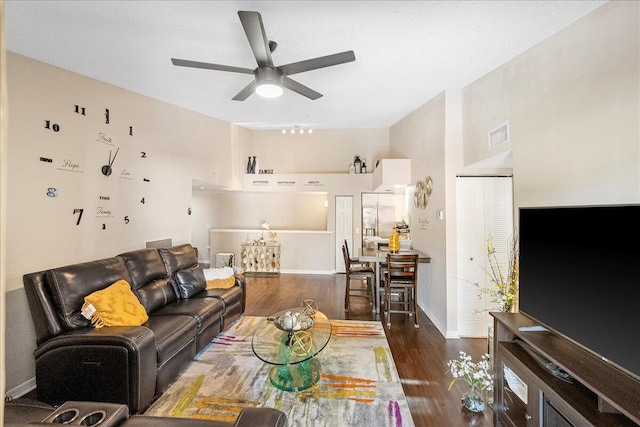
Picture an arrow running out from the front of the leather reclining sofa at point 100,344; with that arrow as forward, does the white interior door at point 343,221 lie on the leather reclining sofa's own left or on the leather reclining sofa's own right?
on the leather reclining sofa's own left

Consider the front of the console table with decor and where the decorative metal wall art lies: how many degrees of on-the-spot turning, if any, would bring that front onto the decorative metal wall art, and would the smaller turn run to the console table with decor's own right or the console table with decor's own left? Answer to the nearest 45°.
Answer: approximately 45° to the console table with decor's own left

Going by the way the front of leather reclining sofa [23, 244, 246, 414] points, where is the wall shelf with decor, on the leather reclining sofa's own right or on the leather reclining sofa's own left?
on the leather reclining sofa's own left

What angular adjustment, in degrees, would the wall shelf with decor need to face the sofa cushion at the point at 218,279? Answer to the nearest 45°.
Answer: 0° — it already faces it

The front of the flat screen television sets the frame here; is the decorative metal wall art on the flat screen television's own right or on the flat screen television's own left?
on the flat screen television's own right

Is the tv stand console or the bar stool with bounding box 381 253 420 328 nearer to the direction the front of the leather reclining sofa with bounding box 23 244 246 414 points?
the tv stand console

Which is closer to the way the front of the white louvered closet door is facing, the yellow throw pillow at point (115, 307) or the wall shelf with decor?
the yellow throw pillow

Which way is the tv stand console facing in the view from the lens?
facing the viewer and to the left of the viewer

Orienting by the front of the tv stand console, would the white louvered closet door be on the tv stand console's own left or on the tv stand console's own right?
on the tv stand console's own right

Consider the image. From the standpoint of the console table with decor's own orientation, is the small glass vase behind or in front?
in front

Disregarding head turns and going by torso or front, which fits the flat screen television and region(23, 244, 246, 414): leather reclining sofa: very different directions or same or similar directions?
very different directions
